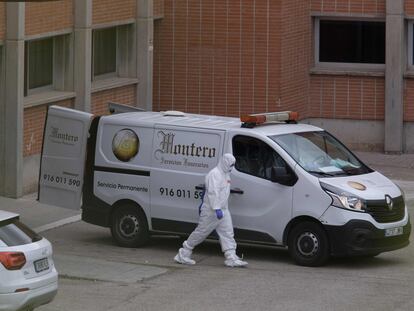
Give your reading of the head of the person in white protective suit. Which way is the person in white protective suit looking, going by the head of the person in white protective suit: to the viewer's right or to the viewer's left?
to the viewer's right

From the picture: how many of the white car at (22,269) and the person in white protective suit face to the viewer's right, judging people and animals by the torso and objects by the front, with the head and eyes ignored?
1

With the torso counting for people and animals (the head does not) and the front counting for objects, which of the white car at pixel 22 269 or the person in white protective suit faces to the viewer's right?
the person in white protective suit

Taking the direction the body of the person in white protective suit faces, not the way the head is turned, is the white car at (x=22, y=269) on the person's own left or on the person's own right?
on the person's own right

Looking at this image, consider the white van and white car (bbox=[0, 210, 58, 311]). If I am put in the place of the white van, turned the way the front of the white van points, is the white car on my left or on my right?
on my right

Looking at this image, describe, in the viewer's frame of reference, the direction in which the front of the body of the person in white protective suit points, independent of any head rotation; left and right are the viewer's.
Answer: facing to the right of the viewer

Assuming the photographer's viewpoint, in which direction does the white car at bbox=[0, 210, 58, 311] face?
facing away from the viewer and to the left of the viewer

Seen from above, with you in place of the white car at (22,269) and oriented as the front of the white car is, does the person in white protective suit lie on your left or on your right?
on your right
